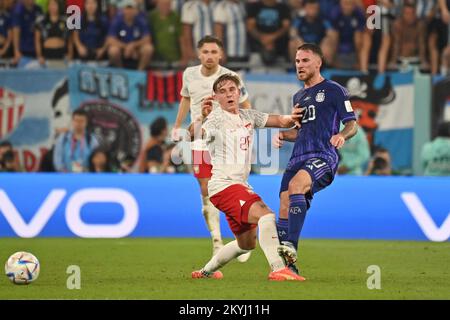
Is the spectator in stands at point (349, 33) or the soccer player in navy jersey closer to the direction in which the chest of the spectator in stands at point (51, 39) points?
the soccer player in navy jersey

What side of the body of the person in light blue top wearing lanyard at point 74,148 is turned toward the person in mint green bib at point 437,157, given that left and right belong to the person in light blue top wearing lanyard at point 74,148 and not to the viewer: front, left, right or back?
left

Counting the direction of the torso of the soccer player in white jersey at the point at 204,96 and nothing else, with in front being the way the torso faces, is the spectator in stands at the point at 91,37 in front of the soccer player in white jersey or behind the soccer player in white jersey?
behind

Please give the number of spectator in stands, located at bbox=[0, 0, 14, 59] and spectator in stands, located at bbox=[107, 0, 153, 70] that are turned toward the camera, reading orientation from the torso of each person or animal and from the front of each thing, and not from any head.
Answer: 2

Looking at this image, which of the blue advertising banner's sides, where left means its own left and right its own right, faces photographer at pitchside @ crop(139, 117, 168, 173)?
back
